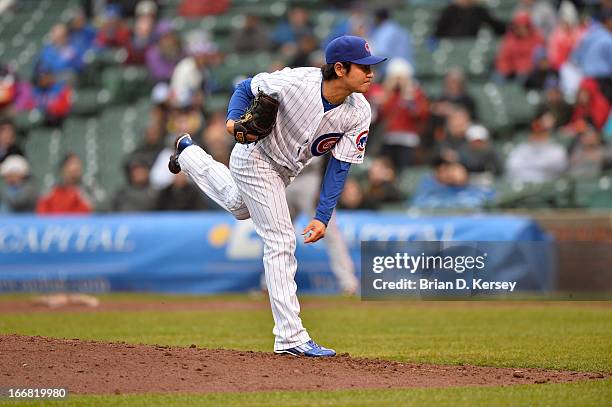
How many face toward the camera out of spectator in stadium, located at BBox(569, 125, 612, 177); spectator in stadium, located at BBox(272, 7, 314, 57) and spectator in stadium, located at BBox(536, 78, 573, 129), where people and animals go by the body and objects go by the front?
3

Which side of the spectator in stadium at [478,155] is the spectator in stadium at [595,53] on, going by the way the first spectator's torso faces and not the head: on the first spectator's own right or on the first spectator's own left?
on the first spectator's own left

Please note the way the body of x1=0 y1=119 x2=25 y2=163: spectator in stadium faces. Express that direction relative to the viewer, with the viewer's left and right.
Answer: facing the viewer

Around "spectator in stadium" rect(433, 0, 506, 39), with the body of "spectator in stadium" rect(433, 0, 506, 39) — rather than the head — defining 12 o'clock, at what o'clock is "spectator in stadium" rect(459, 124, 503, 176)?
"spectator in stadium" rect(459, 124, 503, 176) is roughly at 12 o'clock from "spectator in stadium" rect(433, 0, 506, 39).

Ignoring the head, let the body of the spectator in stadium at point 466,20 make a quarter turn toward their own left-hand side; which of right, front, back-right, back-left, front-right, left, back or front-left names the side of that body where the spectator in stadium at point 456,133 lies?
right

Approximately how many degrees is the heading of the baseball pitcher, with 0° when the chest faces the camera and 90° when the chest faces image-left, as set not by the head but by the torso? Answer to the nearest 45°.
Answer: approximately 315°

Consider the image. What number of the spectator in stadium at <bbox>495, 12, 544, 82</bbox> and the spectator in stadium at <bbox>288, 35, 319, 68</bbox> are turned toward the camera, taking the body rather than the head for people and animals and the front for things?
2

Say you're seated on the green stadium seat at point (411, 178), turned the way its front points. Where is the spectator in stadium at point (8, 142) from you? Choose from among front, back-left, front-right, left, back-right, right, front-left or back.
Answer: right

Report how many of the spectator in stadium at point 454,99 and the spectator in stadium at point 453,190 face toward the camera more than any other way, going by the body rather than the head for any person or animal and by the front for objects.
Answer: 2

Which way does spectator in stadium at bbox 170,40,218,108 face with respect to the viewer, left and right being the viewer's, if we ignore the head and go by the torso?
facing the viewer and to the right of the viewer

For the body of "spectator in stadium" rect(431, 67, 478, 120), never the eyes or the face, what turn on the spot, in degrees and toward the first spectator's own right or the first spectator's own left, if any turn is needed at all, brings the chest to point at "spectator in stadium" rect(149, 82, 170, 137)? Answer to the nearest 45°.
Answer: approximately 90° to the first spectator's own right

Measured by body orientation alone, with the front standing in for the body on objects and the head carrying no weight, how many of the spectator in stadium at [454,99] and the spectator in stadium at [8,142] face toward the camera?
2

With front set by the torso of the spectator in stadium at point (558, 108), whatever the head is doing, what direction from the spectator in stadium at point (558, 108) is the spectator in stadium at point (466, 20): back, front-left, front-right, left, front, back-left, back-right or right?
back-right

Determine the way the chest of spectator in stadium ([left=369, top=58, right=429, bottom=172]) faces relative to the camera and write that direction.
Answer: toward the camera
